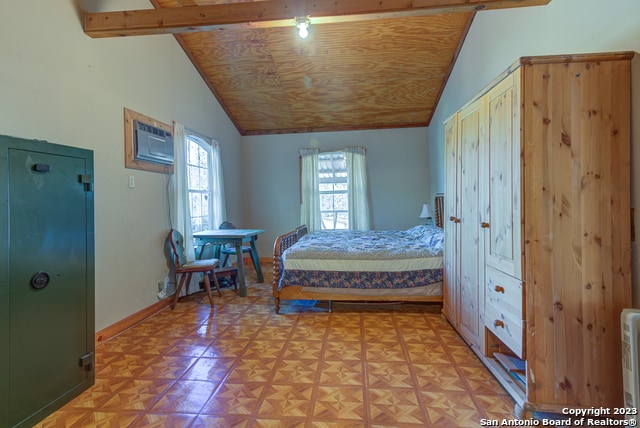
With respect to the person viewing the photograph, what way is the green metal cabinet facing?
facing the viewer and to the right of the viewer

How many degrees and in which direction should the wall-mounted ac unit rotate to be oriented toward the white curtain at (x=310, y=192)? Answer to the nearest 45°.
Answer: approximately 90° to its left

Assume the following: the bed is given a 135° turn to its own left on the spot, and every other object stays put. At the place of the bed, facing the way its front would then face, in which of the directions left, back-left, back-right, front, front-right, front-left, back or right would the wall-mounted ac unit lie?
back-right

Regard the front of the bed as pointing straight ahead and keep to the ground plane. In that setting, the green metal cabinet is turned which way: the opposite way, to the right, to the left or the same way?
the opposite way

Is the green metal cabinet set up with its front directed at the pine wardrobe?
yes

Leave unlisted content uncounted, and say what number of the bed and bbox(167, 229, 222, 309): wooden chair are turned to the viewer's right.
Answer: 1

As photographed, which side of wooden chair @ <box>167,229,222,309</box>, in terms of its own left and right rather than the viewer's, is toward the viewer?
right

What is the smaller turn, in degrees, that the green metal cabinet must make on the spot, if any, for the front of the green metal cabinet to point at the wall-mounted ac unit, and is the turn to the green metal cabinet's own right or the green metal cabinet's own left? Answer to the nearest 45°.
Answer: approximately 90° to the green metal cabinet's own left

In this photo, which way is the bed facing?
to the viewer's left

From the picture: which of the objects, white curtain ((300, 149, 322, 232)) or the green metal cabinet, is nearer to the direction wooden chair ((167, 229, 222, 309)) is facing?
the white curtain

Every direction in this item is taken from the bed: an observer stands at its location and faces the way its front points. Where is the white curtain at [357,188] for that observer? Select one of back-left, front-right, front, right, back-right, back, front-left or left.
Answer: right

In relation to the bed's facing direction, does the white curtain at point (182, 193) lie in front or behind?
in front
